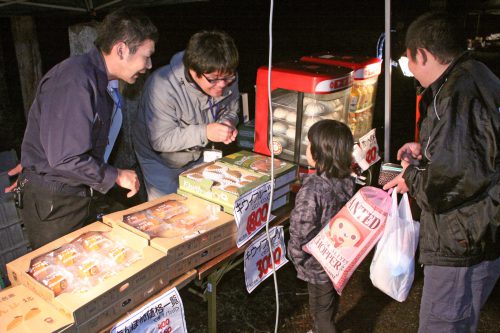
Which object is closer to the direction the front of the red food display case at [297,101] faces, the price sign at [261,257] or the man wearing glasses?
the price sign

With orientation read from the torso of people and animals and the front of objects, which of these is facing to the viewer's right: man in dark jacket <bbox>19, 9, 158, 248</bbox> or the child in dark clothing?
the man in dark jacket

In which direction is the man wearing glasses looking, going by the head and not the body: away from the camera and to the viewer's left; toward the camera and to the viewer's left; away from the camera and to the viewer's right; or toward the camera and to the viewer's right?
toward the camera and to the viewer's right

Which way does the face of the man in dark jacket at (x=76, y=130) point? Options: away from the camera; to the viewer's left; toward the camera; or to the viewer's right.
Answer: to the viewer's right

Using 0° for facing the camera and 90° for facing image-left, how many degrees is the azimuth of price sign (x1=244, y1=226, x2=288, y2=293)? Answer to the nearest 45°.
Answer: approximately 315°

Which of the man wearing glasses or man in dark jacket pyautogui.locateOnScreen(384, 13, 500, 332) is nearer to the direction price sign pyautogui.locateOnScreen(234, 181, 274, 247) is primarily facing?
the man in dark jacket

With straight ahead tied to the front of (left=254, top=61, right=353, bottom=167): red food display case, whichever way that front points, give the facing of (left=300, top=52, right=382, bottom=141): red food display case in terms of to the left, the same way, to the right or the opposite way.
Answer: the same way

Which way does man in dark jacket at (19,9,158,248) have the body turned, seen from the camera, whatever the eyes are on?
to the viewer's right

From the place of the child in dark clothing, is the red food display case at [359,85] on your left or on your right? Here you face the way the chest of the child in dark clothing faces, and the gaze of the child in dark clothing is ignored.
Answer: on your right

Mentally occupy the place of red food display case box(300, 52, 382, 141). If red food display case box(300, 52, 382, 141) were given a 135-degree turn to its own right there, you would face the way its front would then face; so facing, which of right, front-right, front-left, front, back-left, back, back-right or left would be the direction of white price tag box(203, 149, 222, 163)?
front-left

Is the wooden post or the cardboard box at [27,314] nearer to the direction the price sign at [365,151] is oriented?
the cardboard box

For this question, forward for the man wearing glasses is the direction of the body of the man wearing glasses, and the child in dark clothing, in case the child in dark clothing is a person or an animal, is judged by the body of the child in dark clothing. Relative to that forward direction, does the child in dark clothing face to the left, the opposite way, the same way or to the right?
the opposite way

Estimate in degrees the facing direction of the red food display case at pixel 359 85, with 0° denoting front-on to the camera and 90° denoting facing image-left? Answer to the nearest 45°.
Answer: approximately 315°

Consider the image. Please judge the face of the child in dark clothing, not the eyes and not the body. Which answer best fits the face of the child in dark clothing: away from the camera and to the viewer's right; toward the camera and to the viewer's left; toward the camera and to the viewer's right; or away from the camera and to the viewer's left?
away from the camera and to the viewer's left

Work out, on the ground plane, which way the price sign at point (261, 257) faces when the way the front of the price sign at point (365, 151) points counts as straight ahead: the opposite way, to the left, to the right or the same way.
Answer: the same way

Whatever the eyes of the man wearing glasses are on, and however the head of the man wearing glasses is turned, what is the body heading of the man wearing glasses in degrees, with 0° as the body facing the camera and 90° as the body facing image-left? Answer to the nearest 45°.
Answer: approximately 315°

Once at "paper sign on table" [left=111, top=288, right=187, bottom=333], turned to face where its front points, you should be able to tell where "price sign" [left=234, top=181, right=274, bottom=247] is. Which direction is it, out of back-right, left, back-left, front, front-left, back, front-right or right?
left

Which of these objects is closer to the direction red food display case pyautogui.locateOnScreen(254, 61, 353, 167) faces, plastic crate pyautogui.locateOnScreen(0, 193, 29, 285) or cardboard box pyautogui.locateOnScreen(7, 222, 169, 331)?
the cardboard box

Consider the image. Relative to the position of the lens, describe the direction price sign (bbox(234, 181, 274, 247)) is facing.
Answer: facing the viewer and to the right of the viewer
